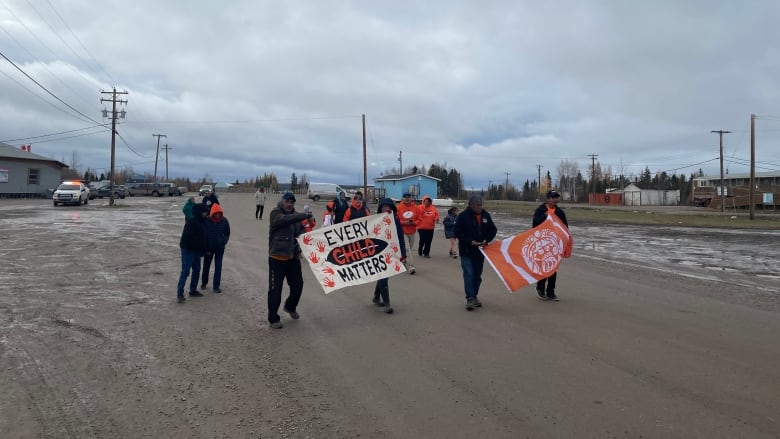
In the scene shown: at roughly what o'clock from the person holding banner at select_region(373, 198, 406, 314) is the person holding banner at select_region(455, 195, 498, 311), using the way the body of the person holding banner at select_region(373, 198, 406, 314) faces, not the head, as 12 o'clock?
the person holding banner at select_region(455, 195, 498, 311) is roughly at 9 o'clock from the person holding banner at select_region(373, 198, 406, 314).

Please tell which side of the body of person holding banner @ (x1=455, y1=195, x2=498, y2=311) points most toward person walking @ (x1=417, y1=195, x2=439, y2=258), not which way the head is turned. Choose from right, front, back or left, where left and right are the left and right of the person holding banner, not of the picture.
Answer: back

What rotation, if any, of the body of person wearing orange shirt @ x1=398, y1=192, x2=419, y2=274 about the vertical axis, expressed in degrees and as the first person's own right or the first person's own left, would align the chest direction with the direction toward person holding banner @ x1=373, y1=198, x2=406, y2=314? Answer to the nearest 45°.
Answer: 0° — they already face them

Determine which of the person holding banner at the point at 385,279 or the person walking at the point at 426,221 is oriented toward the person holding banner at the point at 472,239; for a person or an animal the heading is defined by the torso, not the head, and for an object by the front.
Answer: the person walking

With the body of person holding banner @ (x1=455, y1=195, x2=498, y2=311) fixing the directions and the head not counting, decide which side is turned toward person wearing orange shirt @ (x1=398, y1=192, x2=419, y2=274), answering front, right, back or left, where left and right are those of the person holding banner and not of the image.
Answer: back
